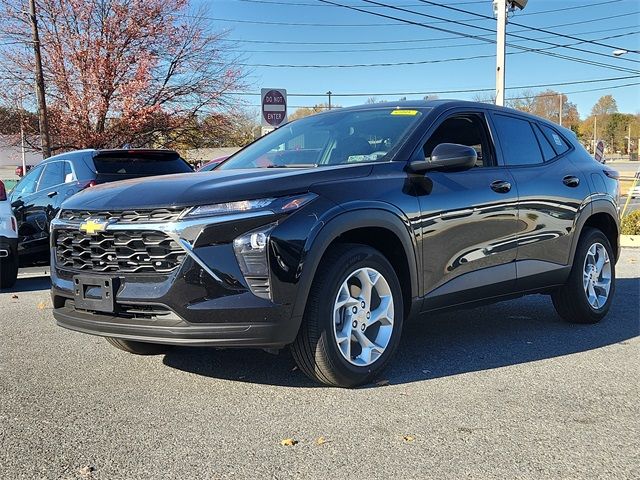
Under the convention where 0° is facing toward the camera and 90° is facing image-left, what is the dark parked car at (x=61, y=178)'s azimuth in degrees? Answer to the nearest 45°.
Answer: approximately 135°

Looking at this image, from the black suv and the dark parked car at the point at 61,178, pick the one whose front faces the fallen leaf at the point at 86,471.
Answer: the black suv

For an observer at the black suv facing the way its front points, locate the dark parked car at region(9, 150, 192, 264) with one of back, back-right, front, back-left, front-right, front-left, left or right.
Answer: right

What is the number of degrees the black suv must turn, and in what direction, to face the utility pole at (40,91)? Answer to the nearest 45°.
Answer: approximately 90° to its right

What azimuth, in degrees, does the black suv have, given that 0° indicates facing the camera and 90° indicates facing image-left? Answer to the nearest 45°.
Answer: approximately 45°

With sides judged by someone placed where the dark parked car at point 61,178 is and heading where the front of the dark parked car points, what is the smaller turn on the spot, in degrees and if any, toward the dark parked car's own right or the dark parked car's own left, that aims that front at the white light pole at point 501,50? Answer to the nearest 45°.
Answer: approximately 90° to the dark parked car's own right

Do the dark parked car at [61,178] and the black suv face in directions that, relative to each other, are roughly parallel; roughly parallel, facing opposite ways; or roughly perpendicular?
roughly perpendicular

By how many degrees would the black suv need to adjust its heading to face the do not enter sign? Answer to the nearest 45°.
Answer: approximately 135° to its right

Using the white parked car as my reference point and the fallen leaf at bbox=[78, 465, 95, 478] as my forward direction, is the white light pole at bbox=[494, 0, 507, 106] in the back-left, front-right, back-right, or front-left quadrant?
back-left

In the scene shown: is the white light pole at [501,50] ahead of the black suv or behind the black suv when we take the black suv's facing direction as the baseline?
behind

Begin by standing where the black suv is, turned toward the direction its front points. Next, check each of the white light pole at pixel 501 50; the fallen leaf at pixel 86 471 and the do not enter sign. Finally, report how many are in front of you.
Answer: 1

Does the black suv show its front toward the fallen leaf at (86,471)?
yes

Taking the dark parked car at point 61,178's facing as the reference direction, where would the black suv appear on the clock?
The black suv is roughly at 7 o'clock from the dark parked car.

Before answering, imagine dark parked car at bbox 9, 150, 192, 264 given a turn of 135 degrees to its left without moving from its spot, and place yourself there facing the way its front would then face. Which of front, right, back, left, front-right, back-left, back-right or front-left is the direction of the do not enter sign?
back-left
